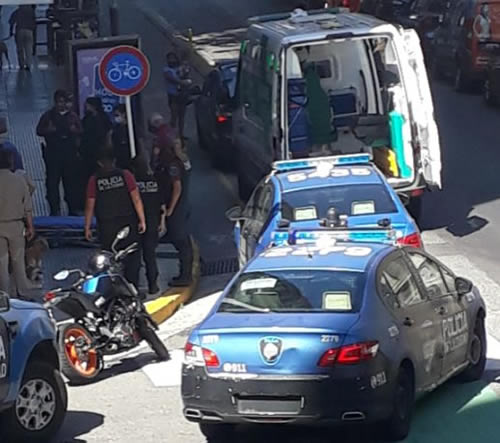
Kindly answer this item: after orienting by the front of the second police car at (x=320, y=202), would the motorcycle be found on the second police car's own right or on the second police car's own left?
on the second police car's own left

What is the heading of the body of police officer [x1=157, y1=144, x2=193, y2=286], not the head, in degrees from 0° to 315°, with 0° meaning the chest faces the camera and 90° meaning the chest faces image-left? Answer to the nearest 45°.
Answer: approximately 90°

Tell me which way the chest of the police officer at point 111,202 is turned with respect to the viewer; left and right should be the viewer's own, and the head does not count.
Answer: facing away from the viewer

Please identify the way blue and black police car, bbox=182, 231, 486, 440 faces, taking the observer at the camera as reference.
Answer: facing away from the viewer and to the right of the viewer
